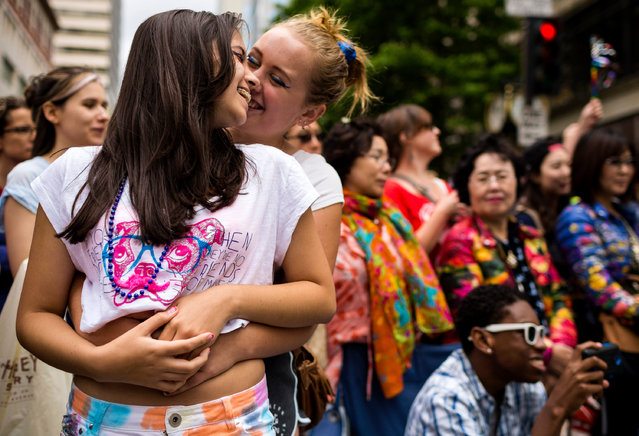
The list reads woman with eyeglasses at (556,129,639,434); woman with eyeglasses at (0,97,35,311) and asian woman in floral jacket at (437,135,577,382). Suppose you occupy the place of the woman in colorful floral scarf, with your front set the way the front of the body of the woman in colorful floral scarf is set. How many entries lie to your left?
2

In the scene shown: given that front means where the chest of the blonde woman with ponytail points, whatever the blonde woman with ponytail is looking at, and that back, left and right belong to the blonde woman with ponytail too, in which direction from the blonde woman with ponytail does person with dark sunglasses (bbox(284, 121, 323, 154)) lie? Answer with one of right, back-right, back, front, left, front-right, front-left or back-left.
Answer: back-right

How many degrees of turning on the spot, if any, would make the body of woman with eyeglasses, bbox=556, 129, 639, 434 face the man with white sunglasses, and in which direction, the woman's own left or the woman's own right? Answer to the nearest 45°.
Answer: approximately 45° to the woman's own right

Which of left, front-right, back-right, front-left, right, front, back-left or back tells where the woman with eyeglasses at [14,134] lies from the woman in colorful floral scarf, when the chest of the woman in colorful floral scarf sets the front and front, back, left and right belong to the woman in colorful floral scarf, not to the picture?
back-right

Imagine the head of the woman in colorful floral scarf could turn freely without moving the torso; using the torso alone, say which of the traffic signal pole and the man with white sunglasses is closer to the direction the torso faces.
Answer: the man with white sunglasses

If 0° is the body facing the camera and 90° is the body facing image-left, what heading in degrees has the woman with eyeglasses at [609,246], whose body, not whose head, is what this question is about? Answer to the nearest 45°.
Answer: approximately 315°

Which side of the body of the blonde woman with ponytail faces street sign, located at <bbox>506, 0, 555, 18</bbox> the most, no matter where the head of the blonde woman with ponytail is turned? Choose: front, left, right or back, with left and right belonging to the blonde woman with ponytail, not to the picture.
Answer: back

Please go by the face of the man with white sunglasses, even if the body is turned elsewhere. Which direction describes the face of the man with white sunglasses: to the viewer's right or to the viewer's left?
to the viewer's right
